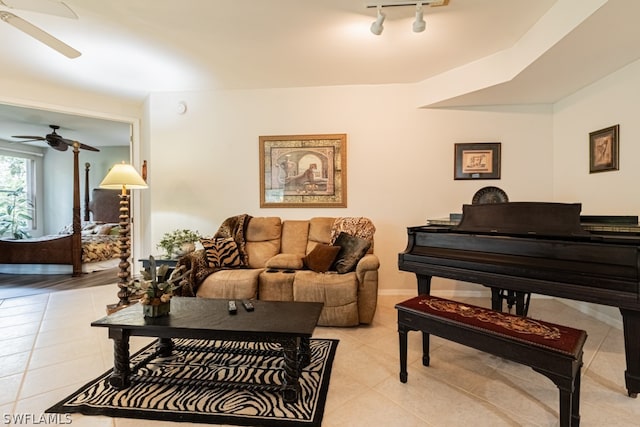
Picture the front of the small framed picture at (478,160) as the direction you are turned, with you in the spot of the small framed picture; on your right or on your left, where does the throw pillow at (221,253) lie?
on your right

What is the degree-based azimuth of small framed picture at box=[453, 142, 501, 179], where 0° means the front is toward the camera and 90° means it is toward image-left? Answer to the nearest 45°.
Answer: approximately 0°

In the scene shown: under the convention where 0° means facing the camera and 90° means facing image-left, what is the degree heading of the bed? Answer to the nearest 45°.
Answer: approximately 45°

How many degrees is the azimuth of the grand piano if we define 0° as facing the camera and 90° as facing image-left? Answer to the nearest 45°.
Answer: approximately 45°

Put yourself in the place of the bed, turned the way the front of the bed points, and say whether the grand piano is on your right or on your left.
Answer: on your left

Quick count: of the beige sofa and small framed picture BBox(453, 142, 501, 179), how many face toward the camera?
2

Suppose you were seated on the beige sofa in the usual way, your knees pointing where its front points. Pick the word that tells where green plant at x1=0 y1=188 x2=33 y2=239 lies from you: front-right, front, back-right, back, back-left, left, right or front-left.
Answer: back-right

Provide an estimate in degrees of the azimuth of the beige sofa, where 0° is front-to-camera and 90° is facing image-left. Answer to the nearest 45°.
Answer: approximately 0°
